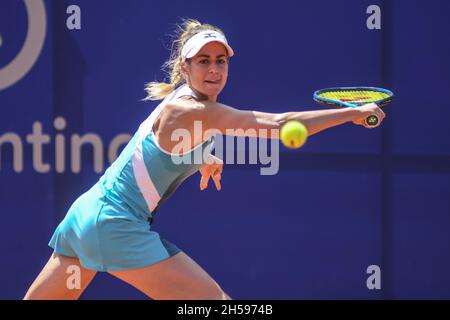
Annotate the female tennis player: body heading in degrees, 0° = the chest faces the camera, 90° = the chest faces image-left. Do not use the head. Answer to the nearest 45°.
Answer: approximately 270°

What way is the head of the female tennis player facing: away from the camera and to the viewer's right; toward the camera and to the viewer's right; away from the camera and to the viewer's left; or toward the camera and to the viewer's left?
toward the camera and to the viewer's right
